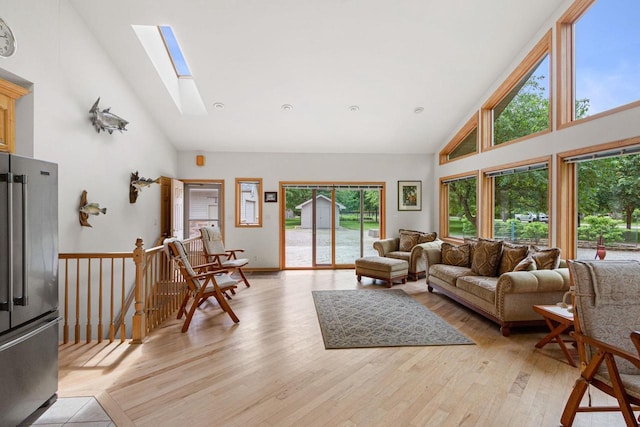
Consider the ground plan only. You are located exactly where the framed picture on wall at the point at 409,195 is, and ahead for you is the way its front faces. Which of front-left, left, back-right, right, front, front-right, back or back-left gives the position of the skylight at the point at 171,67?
front-right

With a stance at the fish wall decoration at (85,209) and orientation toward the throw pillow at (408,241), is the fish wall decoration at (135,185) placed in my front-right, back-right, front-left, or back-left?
front-left

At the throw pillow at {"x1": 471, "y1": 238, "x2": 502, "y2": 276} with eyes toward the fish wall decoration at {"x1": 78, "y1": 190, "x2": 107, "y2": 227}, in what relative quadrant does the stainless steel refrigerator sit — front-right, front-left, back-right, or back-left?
front-left

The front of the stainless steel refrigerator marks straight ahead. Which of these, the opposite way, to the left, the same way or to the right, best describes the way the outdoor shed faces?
to the right

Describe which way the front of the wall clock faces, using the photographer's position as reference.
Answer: facing the viewer and to the right of the viewer

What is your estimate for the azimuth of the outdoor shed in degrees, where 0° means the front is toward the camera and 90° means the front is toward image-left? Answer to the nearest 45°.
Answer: approximately 0°

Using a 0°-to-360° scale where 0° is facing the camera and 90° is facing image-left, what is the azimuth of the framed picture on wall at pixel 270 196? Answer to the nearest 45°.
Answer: approximately 0°

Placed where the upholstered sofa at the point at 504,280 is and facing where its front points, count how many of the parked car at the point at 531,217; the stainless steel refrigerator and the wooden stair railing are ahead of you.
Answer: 2

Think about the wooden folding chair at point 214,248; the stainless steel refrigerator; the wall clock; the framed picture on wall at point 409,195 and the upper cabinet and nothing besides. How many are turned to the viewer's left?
0

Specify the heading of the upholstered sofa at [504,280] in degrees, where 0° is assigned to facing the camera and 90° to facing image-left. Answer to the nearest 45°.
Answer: approximately 45°

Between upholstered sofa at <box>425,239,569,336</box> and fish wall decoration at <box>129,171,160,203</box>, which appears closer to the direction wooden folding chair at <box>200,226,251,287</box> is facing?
the upholstered sofa

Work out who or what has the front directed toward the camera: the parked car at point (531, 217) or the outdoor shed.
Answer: the outdoor shed

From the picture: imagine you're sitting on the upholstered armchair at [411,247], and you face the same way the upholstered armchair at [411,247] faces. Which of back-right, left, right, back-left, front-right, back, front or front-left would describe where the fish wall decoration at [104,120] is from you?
front

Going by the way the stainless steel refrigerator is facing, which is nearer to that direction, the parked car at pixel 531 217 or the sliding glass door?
the parked car

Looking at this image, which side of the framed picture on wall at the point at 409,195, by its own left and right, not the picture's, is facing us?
front
